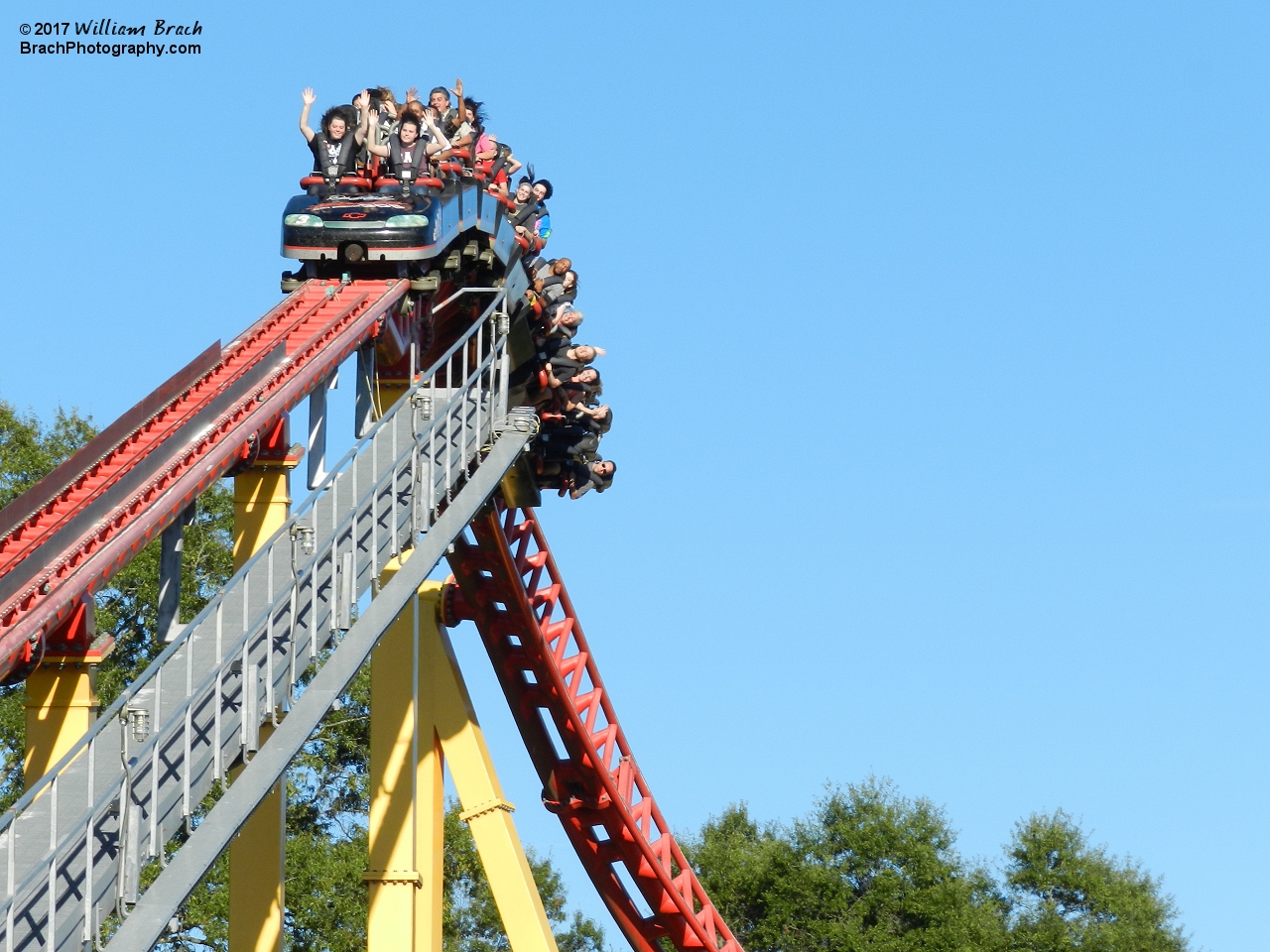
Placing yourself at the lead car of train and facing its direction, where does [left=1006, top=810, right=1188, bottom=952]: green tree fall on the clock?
The green tree is roughly at 7 o'clock from the lead car of train.

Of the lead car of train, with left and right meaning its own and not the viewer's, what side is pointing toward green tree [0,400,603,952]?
back

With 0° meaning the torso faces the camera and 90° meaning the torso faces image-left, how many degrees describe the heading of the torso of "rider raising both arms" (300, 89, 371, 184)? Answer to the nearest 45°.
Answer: approximately 0°

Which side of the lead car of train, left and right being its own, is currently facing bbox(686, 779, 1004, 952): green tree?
back

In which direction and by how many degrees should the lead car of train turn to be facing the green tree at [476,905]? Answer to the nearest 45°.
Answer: approximately 180°

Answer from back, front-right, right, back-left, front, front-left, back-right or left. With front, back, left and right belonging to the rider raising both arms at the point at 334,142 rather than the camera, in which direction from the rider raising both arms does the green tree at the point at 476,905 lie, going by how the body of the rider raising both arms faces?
back

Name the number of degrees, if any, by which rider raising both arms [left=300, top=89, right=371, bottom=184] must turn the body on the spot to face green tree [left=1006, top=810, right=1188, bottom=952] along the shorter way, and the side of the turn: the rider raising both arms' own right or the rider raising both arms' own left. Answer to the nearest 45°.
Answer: approximately 135° to the rider raising both arms' own left

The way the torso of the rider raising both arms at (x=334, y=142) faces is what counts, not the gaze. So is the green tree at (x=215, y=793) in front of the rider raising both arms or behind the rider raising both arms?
behind
